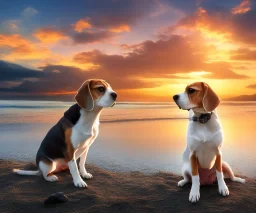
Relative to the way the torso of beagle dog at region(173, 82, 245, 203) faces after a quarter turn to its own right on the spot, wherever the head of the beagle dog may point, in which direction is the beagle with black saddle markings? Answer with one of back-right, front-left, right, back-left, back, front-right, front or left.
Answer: front

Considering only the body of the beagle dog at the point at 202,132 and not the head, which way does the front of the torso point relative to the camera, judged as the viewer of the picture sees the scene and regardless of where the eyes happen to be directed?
toward the camera
